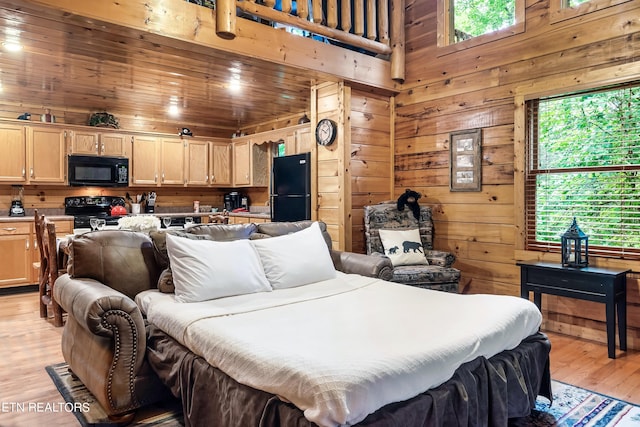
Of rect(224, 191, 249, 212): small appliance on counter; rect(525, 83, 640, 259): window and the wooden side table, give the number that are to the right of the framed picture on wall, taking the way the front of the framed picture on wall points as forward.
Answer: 1

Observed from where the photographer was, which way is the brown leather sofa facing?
facing the viewer and to the right of the viewer

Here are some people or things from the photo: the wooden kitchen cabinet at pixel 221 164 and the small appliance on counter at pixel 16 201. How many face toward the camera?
2

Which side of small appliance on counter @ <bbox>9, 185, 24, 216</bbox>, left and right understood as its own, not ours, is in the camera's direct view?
front

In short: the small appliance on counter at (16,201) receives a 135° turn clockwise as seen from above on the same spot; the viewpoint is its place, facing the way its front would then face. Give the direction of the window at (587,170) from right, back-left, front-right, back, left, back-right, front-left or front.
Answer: back

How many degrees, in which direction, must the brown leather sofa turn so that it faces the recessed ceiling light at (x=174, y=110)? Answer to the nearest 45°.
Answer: approximately 135° to its left

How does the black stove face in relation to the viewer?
toward the camera

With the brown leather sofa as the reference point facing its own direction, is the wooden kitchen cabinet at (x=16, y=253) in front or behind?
behind

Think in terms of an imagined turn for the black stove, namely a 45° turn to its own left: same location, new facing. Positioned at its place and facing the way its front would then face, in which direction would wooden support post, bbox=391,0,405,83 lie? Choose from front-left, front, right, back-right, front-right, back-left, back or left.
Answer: front

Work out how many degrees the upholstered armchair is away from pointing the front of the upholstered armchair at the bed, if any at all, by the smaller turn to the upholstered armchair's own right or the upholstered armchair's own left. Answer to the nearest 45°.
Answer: approximately 45° to the upholstered armchair's own right

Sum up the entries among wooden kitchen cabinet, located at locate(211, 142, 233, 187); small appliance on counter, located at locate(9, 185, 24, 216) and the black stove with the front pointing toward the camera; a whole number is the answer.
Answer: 3

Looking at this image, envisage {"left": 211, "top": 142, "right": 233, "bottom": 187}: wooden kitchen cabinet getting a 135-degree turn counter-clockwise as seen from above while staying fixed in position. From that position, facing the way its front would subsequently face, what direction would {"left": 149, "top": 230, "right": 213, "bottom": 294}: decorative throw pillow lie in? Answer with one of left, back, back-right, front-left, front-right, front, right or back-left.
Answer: back-right

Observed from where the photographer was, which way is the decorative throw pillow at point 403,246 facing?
facing the viewer

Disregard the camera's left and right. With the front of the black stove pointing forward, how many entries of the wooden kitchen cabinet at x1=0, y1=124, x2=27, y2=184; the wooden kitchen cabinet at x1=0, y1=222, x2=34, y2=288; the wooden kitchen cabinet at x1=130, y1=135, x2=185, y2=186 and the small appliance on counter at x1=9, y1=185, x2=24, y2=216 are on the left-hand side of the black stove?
1
